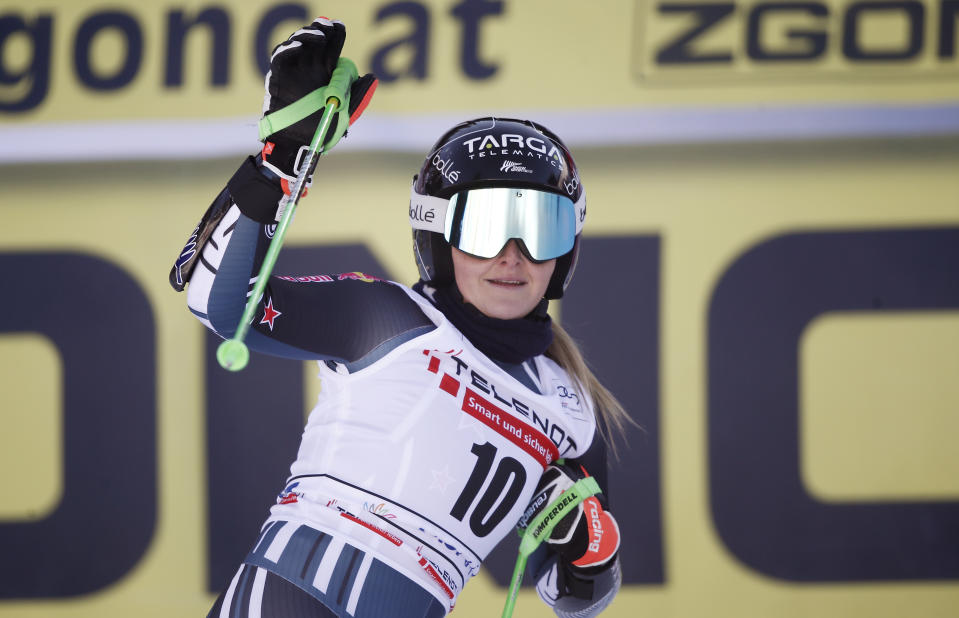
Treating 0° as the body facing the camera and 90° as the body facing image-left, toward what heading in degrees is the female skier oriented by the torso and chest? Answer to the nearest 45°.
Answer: approximately 315°
